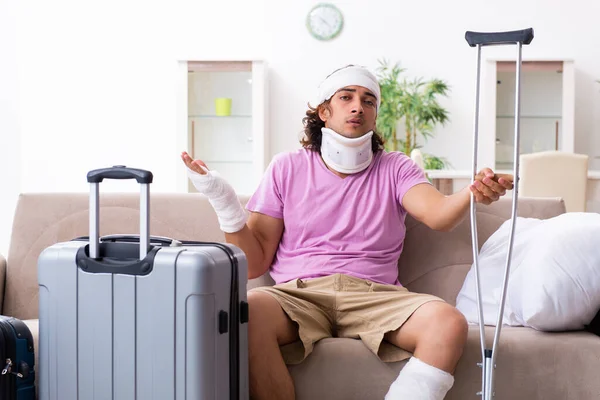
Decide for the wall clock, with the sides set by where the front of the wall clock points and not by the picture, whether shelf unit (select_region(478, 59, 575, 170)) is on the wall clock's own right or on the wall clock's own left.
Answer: on the wall clock's own left

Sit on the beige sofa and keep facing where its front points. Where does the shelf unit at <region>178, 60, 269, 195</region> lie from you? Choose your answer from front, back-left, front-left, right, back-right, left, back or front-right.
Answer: back

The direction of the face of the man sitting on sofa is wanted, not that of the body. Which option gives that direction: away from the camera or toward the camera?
toward the camera

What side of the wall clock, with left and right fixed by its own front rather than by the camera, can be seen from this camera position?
front

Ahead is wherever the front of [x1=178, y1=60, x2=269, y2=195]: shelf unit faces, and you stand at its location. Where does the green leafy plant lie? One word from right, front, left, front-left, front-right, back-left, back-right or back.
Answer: left

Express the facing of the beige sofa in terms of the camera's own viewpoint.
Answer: facing the viewer
